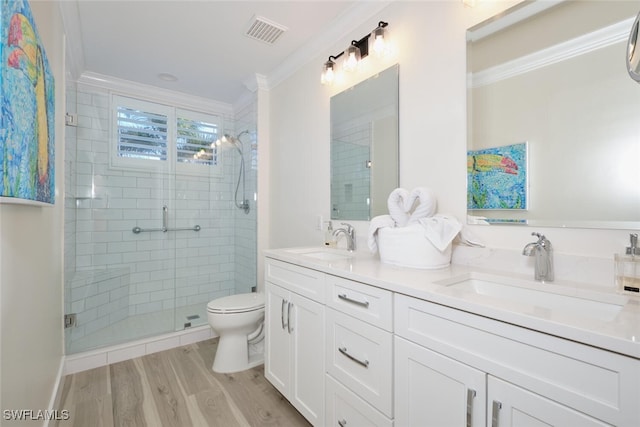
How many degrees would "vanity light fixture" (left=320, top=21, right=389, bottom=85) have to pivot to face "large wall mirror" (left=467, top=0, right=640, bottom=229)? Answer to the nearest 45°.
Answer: approximately 90° to its left

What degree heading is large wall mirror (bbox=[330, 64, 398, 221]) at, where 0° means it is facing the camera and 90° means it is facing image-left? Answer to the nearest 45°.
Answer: approximately 45°

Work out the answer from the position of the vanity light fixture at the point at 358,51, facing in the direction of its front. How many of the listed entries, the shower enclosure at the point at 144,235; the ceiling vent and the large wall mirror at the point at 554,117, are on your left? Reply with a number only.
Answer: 1

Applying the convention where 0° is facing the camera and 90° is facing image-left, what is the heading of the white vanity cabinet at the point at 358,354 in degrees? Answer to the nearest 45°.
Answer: approximately 45°

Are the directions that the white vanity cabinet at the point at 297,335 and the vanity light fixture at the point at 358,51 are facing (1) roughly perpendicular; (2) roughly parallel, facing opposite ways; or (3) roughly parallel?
roughly parallel

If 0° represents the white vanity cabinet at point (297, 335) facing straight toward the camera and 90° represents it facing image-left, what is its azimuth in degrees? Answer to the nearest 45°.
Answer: approximately 45°

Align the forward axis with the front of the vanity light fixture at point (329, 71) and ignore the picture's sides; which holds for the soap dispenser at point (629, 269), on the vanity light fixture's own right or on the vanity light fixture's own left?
on the vanity light fixture's own left

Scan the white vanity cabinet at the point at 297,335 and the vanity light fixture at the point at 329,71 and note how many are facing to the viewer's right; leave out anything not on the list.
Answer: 0

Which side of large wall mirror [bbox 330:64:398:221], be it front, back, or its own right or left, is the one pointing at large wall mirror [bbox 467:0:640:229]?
left
